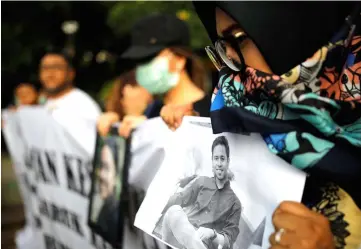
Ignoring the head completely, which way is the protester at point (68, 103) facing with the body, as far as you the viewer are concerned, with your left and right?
facing the viewer and to the left of the viewer

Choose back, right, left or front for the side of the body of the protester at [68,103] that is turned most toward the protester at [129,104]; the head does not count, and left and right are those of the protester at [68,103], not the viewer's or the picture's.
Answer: left

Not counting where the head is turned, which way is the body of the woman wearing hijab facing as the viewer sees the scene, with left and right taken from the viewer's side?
facing to the left of the viewer

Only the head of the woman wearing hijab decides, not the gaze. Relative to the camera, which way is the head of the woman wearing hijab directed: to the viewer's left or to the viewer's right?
to the viewer's left

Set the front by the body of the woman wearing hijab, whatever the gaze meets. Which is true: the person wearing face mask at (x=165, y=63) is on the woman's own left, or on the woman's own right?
on the woman's own right

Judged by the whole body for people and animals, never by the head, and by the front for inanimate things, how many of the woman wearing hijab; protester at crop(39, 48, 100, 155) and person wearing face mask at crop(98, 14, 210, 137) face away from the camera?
0

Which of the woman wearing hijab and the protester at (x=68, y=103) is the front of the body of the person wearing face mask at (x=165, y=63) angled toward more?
the woman wearing hijab

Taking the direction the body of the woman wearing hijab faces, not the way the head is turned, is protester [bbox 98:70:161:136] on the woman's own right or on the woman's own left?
on the woman's own right

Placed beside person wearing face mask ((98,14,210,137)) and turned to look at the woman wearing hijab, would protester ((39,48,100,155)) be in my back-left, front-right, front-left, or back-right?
back-right

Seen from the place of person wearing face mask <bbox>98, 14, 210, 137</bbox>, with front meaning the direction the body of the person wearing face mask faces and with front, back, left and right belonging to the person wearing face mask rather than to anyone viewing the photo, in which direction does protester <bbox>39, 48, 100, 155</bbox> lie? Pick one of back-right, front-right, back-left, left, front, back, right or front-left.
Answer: right
